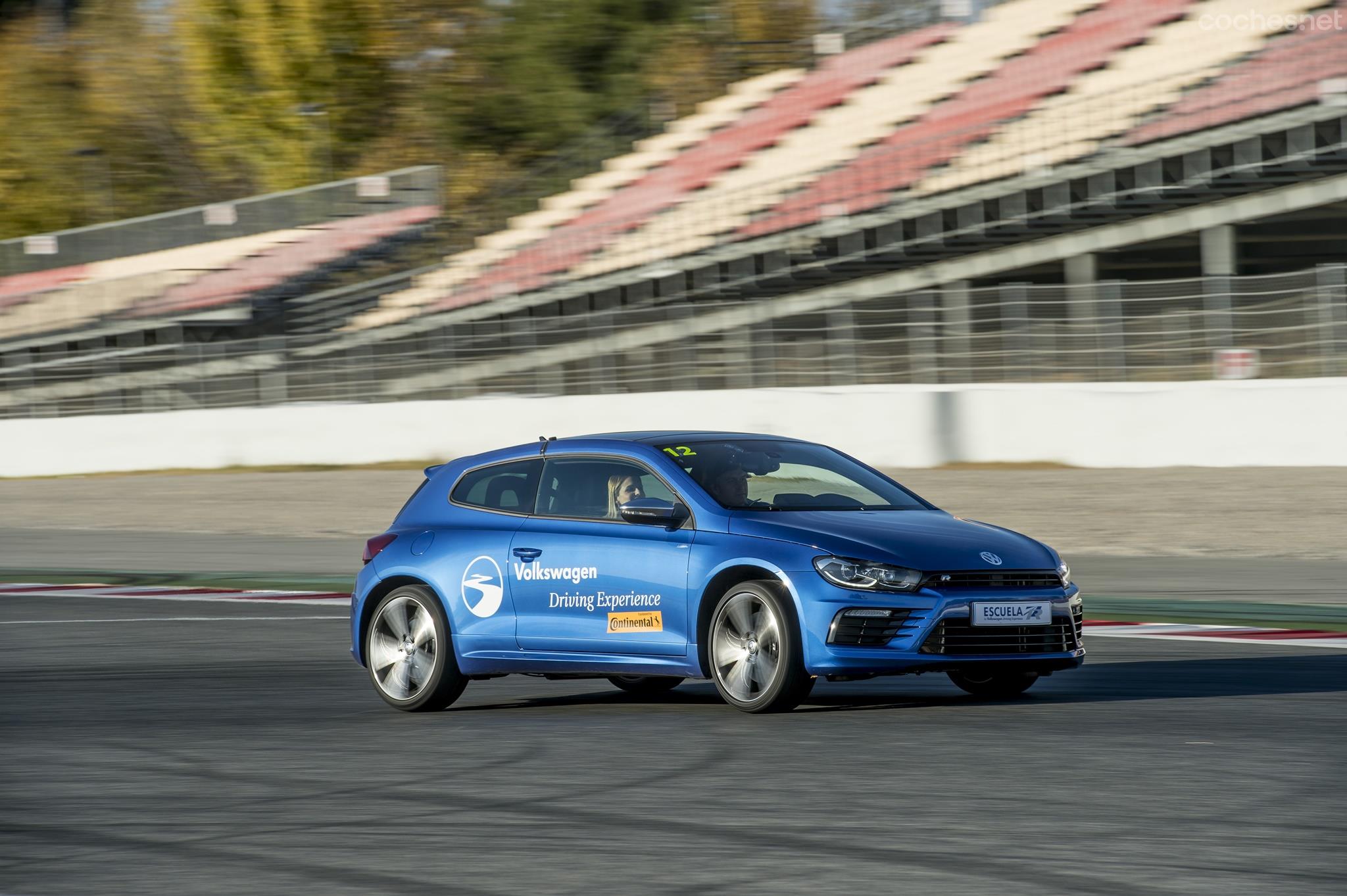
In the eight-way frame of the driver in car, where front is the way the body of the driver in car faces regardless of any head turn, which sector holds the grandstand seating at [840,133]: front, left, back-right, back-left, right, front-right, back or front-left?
back-left

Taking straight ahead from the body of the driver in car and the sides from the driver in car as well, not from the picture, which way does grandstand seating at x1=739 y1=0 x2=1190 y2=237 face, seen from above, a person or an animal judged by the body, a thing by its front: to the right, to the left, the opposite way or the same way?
to the right

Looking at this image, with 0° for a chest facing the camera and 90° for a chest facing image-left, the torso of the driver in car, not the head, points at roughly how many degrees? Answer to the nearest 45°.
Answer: approximately 315°

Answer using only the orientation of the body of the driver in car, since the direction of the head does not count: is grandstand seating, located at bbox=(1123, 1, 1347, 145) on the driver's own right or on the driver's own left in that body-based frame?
on the driver's own left

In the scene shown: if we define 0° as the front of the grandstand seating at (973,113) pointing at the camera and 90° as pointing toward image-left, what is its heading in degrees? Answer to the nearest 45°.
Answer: approximately 45°

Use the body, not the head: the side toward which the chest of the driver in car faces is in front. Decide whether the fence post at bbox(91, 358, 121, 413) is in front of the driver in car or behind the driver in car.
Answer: behind

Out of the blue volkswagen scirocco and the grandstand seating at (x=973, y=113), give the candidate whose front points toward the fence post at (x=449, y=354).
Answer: the grandstand seating

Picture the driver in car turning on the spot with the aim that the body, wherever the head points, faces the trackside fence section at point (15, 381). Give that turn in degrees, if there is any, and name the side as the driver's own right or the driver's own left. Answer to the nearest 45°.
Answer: approximately 180°

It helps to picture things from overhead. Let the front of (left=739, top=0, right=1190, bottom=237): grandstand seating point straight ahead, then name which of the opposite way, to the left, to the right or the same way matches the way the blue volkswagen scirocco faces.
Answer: to the left

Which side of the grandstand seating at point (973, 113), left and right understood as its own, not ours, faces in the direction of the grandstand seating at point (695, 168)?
right

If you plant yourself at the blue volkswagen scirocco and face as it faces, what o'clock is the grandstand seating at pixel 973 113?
The grandstand seating is roughly at 8 o'clock from the blue volkswagen scirocco.
